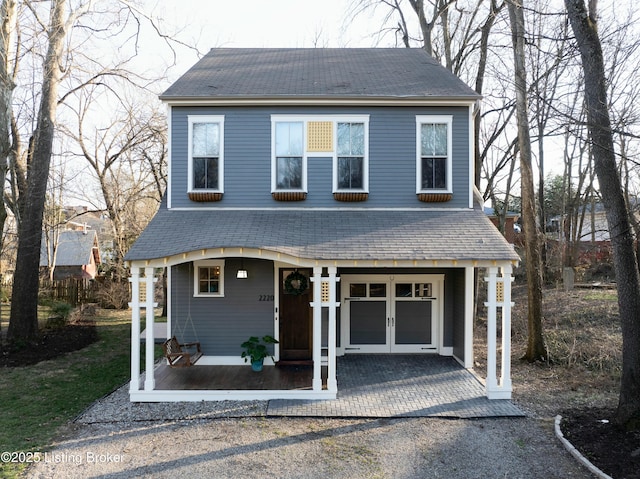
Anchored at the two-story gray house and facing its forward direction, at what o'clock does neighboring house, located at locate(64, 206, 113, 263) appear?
The neighboring house is roughly at 5 o'clock from the two-story gray house.

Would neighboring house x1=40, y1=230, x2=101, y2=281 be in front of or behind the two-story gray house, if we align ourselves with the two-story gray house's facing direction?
behind

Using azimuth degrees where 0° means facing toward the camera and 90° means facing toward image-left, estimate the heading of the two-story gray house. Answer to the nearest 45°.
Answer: approximately 0°
